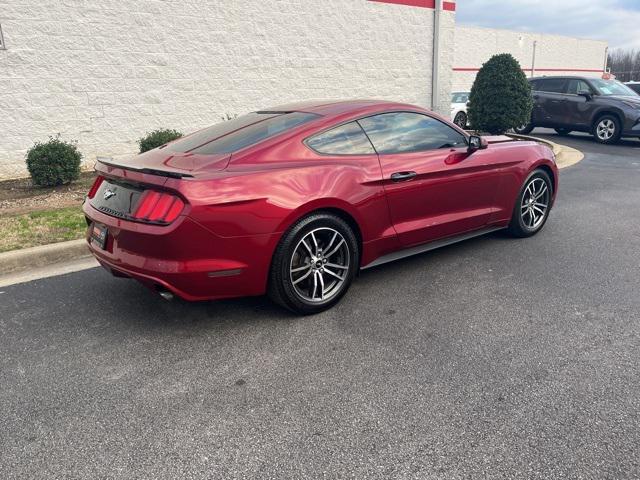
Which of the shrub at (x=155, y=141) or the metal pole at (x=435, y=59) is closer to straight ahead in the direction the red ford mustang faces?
the metal pole

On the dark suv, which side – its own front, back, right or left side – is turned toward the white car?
back

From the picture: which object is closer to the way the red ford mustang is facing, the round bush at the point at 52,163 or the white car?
the white car

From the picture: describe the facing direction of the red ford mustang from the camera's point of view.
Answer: facing away from the viewer and to the right of the viewer

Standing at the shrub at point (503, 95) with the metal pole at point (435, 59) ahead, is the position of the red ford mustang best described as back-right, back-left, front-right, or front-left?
back-left

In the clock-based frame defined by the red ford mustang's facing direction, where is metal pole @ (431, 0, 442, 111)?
The metal pole is roughly at 11 o'clock from the red ford mustang.

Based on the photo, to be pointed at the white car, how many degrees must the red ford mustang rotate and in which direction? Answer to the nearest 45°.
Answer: approximately 45° to its left
